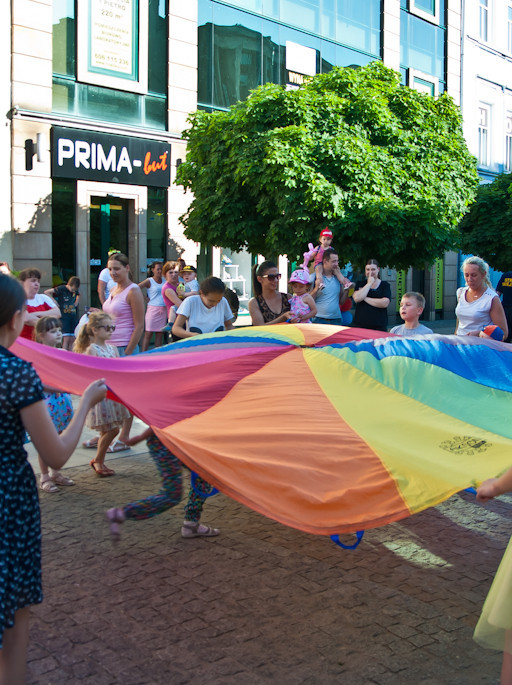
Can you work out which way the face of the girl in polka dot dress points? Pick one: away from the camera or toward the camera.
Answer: away from the camera

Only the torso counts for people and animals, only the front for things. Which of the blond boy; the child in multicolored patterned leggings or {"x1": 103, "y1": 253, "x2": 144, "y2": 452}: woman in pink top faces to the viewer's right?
the child in multicolored patterned leggings

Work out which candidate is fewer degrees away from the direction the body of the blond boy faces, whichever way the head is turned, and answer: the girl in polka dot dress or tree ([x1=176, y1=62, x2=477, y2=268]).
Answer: the girl in polka dot dress

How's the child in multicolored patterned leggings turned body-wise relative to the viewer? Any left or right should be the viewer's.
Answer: facing to the right of the viewer

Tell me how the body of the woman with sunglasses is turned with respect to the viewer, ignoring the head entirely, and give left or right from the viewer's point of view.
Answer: facing the viewer and to the right of the viewer

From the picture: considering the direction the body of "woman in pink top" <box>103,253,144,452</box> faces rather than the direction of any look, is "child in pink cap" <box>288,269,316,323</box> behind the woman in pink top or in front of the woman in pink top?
behind

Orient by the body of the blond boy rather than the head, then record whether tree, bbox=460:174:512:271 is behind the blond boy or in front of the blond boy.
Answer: behind

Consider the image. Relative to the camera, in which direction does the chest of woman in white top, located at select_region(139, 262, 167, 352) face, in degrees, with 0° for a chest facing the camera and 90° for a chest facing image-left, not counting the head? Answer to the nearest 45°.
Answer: approximately 315°

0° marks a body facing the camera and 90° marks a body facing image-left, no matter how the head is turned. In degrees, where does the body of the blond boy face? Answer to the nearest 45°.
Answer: approximately 45°

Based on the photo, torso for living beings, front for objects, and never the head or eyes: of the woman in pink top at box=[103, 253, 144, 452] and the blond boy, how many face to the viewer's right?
0

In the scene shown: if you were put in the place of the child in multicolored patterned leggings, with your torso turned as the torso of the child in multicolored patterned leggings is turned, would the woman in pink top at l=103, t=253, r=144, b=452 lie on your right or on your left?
on your left

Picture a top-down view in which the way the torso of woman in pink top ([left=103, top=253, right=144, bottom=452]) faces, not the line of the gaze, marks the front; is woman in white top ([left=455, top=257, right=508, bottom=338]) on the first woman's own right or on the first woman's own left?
on the first woman's own left

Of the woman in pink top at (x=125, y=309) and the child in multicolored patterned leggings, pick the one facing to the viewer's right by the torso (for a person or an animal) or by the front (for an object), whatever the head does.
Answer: the child in multicolored patterned leggings
